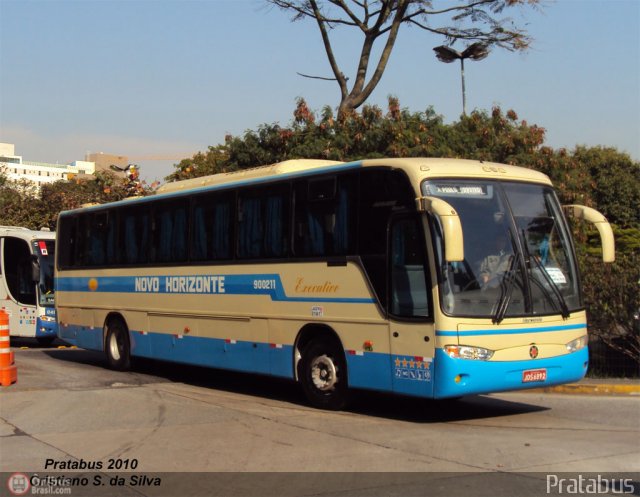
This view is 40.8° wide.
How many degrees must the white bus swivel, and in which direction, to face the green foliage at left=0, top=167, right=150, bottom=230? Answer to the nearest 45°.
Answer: approximately 135° to its left

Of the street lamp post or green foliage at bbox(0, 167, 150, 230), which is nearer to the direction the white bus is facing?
the street lamp post

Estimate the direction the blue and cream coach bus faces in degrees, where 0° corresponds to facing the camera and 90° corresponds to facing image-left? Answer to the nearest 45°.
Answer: approximately 315°

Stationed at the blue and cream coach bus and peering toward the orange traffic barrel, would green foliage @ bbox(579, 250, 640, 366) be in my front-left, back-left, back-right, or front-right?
back-right

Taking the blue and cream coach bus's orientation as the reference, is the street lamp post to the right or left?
on its left

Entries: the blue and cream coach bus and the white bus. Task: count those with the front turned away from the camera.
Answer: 0
